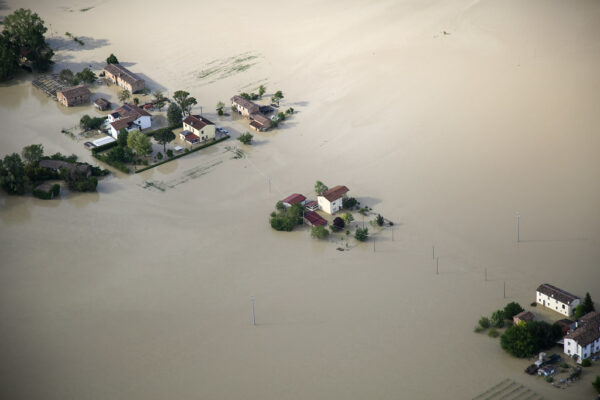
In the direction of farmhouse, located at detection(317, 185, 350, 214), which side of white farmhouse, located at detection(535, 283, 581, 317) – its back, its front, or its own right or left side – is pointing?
right

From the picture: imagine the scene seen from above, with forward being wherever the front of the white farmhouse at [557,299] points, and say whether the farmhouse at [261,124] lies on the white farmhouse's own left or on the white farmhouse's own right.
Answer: on the white farmhouse's own right

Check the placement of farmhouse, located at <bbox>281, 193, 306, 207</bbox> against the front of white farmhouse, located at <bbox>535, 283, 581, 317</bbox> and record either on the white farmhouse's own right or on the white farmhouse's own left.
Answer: on the white farmhouse's own right

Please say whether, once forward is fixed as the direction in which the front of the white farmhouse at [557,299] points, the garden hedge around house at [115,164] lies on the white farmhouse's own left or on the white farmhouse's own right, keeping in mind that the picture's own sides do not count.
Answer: on the white farmhouse's own right

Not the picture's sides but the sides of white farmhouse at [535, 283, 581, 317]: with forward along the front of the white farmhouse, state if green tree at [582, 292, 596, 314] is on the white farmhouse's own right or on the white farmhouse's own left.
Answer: on the white farmhouse's own left

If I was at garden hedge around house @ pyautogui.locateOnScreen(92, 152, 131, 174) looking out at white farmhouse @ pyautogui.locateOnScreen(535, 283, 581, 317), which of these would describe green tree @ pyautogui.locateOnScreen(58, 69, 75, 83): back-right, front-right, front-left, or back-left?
back-left

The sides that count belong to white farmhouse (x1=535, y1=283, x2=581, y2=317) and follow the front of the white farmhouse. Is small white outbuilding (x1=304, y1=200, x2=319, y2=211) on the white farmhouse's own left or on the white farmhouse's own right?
on the white farmhouse's own right

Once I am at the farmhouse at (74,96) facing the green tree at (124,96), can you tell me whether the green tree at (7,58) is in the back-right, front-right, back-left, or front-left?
back-left

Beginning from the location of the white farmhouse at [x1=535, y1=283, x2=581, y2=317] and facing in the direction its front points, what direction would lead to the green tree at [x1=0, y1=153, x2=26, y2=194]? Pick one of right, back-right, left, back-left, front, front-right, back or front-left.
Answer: front-right
